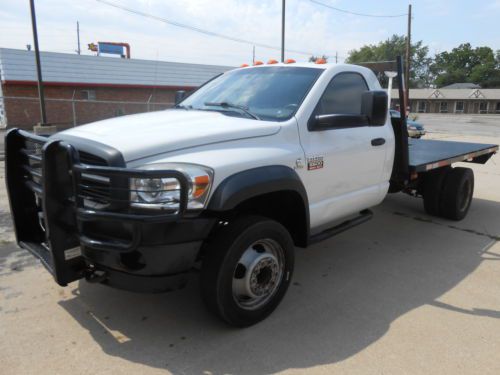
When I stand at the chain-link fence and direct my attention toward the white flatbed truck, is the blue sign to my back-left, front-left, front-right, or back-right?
back-left

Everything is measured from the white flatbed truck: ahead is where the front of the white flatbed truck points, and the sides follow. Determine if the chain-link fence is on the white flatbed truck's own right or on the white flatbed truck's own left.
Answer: on the white flatbed truck's own right

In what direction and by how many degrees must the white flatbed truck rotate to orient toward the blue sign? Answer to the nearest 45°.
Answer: approximately 135° to its right

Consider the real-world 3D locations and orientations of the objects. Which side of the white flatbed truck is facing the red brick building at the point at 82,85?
right

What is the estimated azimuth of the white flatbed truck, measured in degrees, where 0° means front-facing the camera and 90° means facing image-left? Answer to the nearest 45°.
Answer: approximately 45°
